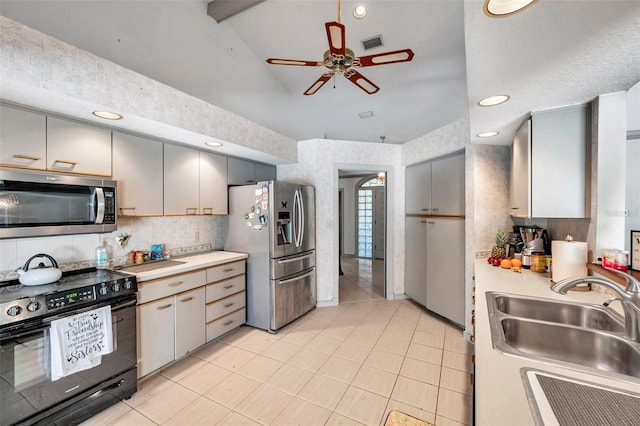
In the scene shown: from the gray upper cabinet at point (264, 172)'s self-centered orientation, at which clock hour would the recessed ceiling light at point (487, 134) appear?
The recessed ceiling light is roughly at 12 o'clock from the gray upper cabinet.

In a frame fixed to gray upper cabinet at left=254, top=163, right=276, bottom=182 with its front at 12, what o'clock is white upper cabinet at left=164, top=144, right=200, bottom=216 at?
white upper cabinet at left=164, top=144, right=200, bottom=216 is roughly at 3 o'clock from gray upper cabinet at left=254, top=163, right=276, bottom=182.

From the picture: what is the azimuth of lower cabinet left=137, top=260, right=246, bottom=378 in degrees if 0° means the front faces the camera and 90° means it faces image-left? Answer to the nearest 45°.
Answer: approximately 315°

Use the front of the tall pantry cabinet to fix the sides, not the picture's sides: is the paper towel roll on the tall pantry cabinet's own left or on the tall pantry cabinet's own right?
on the tall pantry cabinet's own left

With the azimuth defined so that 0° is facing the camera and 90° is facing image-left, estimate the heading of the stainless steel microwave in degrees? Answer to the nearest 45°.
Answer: approximately 315°

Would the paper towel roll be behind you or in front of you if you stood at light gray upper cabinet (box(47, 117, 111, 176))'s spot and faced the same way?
in front

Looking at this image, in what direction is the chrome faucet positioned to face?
to the viewer's left

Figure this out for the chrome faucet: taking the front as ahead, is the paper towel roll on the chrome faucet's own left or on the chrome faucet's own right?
on the chrome faucet's own right

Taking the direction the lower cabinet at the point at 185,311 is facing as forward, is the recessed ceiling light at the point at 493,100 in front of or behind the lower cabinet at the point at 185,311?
in front
